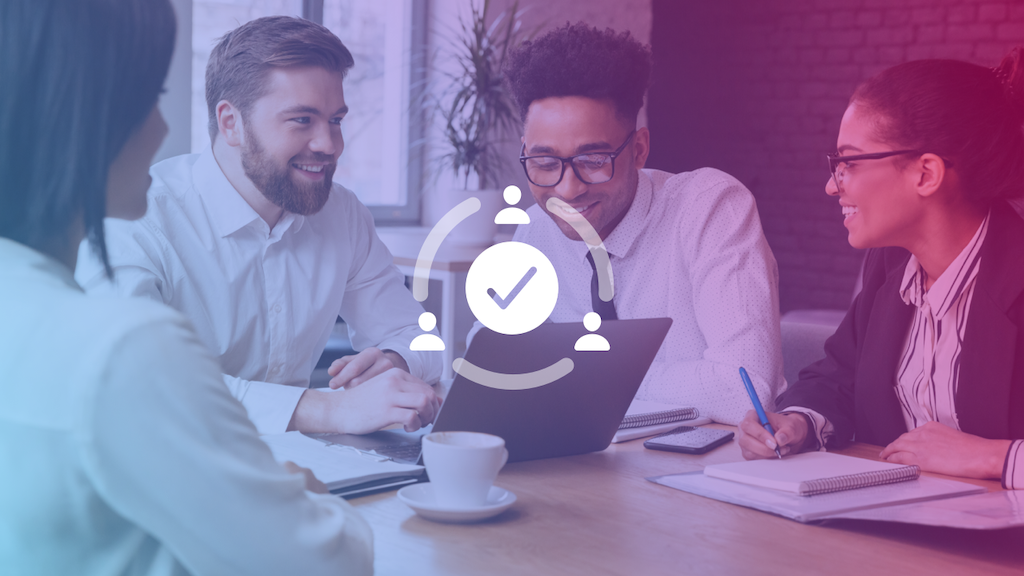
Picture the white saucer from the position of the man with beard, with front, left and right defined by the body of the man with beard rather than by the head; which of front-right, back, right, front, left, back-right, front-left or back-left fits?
front-right

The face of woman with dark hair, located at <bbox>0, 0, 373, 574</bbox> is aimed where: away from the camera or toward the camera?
away from the camera

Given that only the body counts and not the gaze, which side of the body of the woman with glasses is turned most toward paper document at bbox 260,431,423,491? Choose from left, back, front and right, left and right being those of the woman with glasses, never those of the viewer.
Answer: front

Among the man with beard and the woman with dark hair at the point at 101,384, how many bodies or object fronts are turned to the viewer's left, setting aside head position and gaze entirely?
0

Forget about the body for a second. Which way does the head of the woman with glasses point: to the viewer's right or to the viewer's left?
to the viewer's left

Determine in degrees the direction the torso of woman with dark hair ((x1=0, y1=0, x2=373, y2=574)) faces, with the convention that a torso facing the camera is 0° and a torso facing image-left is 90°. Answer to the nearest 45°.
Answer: approximately 225°

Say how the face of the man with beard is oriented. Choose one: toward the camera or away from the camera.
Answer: toward the camera

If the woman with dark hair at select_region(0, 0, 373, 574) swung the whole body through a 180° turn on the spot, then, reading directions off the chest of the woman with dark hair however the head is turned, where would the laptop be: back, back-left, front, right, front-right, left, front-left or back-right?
back

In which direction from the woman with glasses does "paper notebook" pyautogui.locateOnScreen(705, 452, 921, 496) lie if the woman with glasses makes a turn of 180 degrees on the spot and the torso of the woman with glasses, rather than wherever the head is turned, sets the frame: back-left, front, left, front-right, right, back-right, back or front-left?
back-right

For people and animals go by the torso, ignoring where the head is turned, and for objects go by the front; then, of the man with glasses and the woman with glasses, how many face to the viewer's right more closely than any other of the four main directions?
0

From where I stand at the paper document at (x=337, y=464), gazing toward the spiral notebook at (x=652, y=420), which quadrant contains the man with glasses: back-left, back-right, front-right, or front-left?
front-left

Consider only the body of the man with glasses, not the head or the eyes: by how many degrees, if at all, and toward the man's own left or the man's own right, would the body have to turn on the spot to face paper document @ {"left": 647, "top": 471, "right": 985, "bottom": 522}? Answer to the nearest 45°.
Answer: approximately 45° to the man's own left
